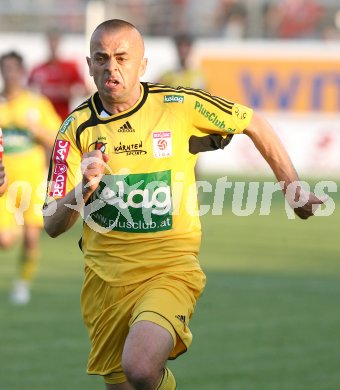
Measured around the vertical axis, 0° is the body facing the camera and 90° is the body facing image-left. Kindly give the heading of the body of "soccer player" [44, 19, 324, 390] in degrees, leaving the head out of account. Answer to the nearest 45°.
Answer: approximately 0°

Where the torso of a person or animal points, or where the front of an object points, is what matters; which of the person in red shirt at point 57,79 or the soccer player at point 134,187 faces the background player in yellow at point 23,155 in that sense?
the person in red shirt

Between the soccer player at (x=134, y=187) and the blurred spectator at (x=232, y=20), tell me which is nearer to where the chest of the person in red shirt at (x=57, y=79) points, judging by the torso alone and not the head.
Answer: the soccer player

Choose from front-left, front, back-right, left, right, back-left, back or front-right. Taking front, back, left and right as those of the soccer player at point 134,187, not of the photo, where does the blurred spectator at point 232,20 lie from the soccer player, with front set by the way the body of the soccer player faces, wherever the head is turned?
back

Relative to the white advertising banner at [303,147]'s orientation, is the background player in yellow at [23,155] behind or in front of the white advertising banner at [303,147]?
in front
